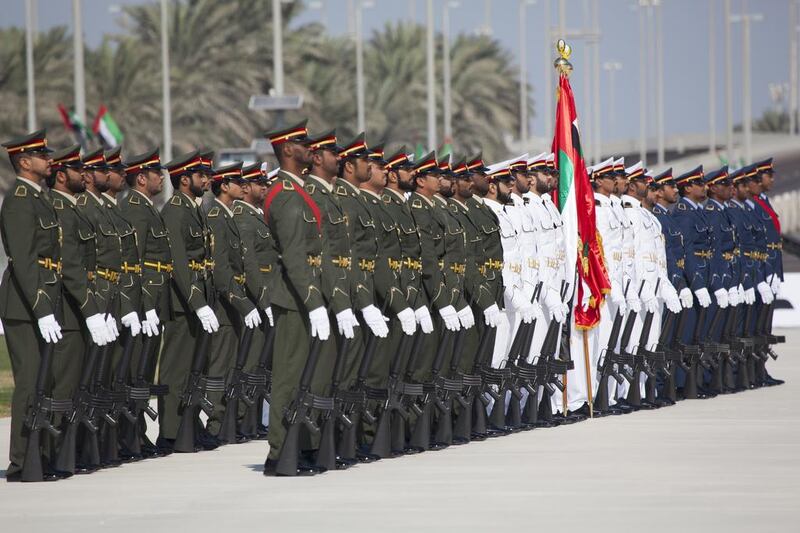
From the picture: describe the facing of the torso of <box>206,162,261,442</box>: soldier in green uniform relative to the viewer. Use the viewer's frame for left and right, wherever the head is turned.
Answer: facing to the right of the viewer

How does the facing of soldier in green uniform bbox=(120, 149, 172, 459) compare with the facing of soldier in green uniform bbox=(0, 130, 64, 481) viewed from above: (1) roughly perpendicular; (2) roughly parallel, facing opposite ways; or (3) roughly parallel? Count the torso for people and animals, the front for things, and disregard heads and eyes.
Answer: roughly parallel

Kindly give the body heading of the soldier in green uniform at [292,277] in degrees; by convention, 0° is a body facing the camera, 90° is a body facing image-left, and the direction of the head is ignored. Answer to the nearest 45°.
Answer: approximately 270°

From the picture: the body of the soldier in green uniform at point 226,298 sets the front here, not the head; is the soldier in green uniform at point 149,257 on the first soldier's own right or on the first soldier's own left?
on the first soldier's own right
